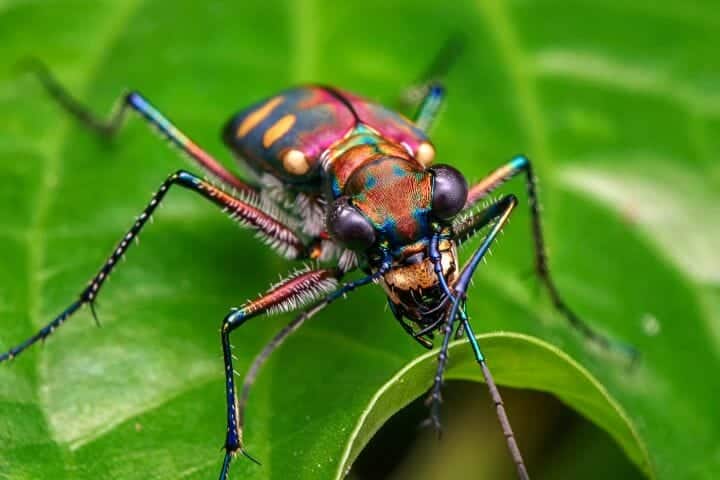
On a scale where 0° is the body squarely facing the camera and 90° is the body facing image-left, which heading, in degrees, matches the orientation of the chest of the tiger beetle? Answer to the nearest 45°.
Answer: approximately 315°
